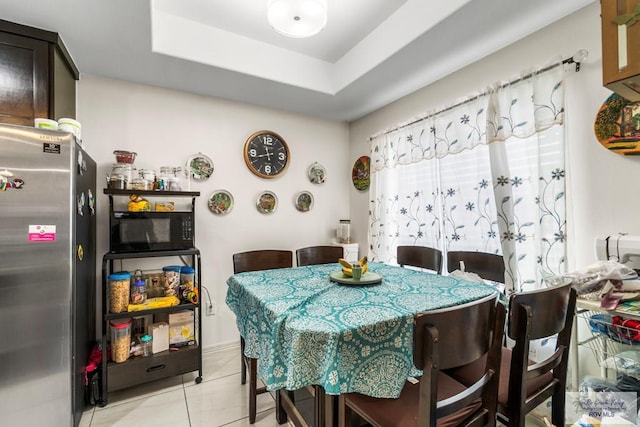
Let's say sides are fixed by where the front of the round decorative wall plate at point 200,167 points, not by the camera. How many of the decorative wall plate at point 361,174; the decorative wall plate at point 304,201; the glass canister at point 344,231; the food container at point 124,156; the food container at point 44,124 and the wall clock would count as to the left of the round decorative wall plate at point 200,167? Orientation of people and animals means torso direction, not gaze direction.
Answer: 4

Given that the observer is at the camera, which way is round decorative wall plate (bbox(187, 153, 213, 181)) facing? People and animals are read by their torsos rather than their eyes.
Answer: facing the viewer

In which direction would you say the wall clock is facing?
toward the camera

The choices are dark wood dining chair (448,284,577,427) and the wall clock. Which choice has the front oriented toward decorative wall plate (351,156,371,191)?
the dark wood dining chair

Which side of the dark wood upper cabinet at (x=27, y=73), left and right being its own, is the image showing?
front

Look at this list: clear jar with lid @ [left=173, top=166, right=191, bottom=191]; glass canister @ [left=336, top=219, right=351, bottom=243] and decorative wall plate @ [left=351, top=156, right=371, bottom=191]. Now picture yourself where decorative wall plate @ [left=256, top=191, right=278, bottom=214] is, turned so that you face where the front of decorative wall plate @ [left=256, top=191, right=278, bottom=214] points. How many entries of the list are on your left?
2

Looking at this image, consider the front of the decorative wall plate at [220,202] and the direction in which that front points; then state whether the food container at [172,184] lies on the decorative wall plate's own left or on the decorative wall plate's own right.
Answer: on the decorative wall plate's own right

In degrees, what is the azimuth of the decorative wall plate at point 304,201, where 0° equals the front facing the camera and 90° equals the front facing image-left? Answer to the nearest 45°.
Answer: approximately 0°

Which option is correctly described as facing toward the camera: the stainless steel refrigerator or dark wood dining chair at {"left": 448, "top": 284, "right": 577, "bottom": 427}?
the stainless steel refrigerator

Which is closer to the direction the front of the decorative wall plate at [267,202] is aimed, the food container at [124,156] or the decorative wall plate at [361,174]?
the food container

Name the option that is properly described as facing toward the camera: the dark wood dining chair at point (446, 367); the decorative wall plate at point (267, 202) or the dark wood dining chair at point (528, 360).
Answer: the decorative wall plate

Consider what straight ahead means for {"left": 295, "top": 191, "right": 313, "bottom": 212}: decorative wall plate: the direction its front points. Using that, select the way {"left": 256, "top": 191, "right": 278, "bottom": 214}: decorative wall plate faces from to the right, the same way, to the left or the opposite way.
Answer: the same way

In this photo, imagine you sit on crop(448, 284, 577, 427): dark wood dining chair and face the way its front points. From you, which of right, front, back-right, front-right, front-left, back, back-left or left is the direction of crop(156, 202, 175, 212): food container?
front-left

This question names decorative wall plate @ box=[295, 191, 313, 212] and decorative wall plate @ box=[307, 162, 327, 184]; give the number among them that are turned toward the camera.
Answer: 2

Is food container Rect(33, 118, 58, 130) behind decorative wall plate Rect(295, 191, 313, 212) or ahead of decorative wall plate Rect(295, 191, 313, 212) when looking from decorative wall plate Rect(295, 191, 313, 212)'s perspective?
ahead

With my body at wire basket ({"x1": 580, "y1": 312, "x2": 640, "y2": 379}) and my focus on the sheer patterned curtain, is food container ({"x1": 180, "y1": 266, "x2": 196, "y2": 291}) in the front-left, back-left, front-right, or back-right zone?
front-left

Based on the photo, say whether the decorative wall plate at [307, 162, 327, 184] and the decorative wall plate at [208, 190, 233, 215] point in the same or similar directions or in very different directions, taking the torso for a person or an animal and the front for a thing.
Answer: same or similar directions

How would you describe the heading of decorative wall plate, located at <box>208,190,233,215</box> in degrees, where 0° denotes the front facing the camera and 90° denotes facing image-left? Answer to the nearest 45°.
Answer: approximately 0°

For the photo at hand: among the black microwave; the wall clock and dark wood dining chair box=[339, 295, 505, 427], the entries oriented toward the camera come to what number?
2

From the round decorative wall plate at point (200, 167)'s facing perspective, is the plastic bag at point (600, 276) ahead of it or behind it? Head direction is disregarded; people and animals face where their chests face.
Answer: ahead
